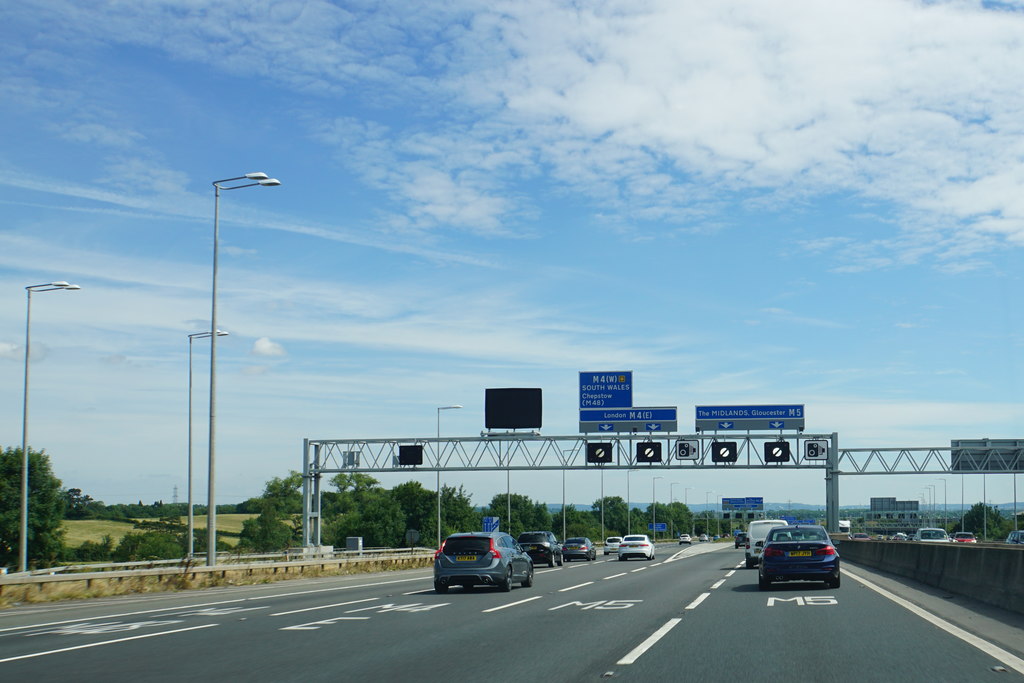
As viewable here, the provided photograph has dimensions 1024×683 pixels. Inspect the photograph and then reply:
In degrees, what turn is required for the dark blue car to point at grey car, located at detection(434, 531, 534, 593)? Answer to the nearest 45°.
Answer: approximately 90° to its left

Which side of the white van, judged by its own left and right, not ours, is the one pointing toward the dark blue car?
back

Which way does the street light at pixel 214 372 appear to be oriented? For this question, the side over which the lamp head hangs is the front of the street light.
to the viewer's right

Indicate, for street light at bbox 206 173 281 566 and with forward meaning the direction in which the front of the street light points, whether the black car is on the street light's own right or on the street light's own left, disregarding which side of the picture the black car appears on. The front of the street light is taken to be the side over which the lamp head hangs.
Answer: on the street light's own left

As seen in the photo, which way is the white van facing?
away from the camera

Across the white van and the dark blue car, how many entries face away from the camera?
2

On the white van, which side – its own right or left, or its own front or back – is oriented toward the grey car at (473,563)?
back

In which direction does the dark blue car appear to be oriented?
away from the camera

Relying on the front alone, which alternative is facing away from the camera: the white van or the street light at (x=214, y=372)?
the white van

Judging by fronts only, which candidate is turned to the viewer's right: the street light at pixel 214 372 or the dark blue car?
the street light

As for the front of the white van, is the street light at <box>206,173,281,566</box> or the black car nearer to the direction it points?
the black car
